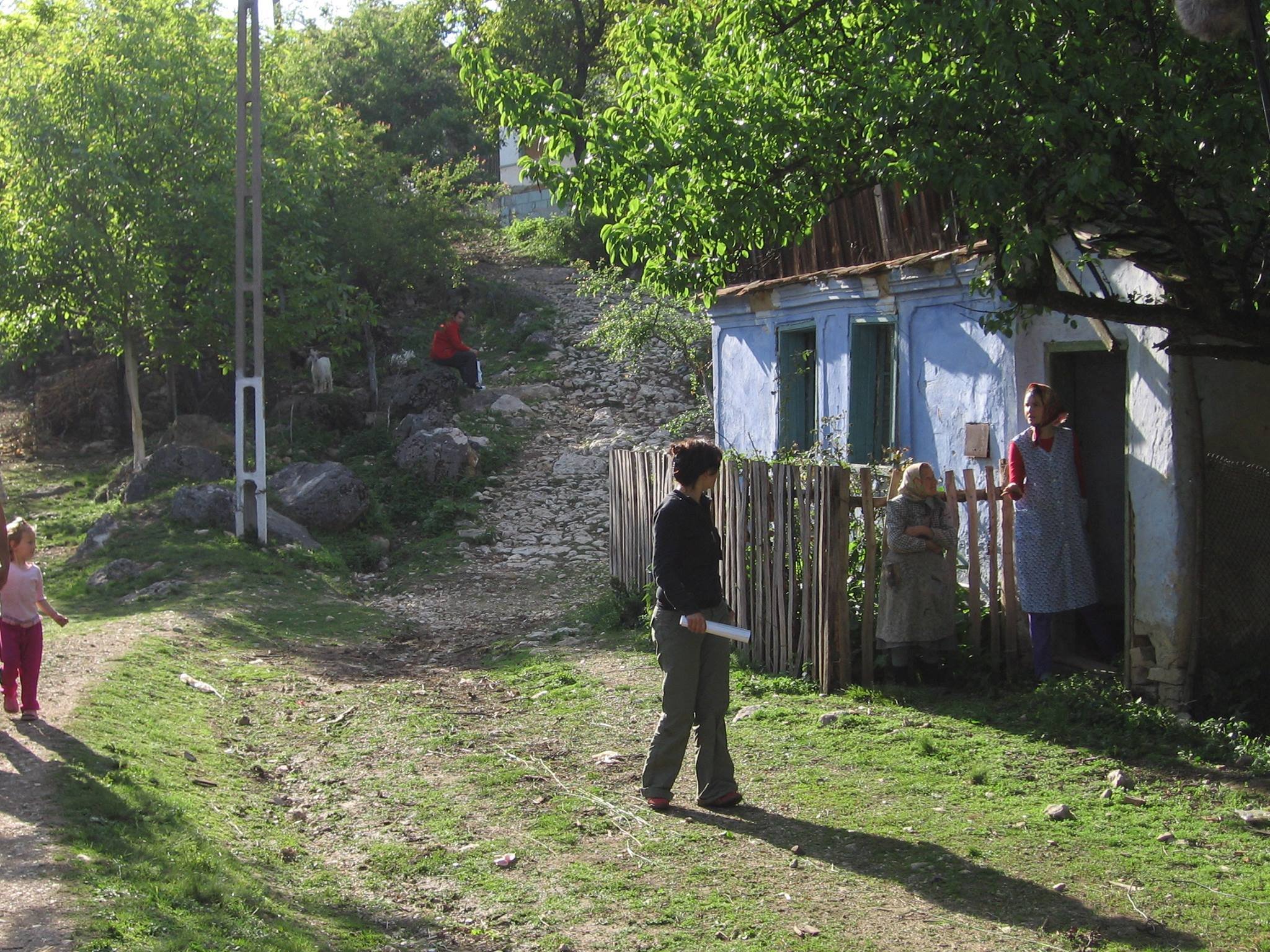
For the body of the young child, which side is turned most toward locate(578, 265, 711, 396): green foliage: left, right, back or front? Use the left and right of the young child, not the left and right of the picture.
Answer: left

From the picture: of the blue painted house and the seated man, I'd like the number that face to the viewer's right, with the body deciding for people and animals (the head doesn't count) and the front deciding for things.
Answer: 1

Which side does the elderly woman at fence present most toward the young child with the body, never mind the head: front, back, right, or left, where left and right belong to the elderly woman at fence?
right

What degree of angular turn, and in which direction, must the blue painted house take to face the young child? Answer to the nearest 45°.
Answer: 0° — it already faces them

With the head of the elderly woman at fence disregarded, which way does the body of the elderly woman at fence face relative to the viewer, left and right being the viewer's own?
facing the viewer and to the right of the viewer

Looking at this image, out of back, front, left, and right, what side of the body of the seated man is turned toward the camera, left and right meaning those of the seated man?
right

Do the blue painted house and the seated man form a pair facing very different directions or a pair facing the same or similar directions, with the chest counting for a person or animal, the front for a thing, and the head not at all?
very different directions

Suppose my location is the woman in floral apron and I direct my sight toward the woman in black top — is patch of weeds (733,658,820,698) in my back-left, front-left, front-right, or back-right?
front-right

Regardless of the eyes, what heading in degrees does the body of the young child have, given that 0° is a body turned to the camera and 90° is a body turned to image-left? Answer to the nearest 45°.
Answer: approximately 315°

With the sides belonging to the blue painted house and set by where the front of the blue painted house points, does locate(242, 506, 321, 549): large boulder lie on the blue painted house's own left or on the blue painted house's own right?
on the blue painted house's own right

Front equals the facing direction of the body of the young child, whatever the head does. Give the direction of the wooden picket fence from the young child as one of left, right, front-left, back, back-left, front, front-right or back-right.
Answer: front-left
